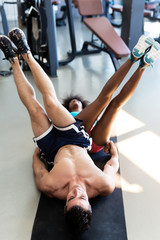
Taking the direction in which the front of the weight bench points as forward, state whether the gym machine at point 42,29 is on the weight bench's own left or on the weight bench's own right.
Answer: on the weight bench's own right
